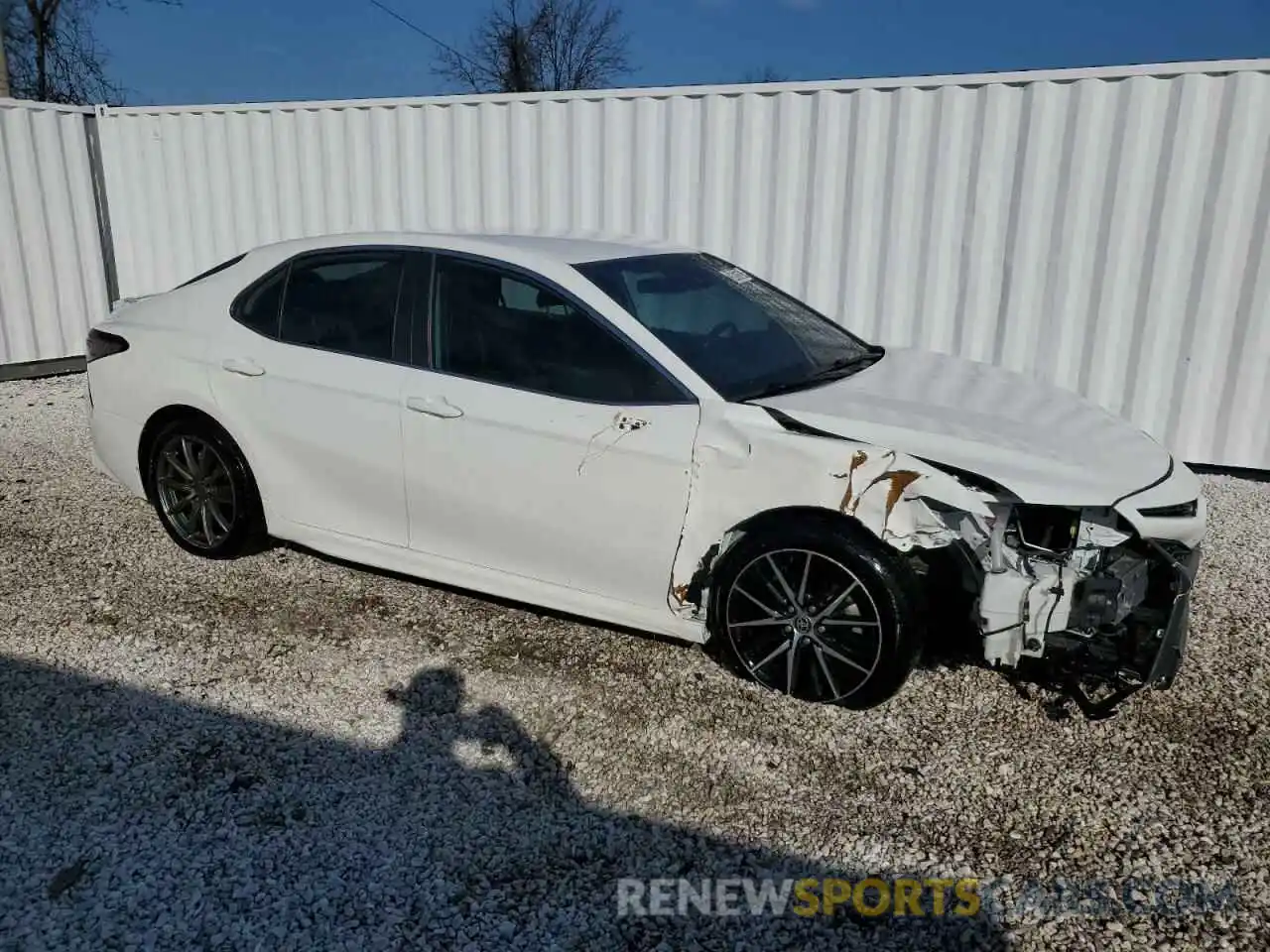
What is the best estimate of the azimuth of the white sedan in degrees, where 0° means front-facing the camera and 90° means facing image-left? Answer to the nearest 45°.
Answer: approximately 315°
